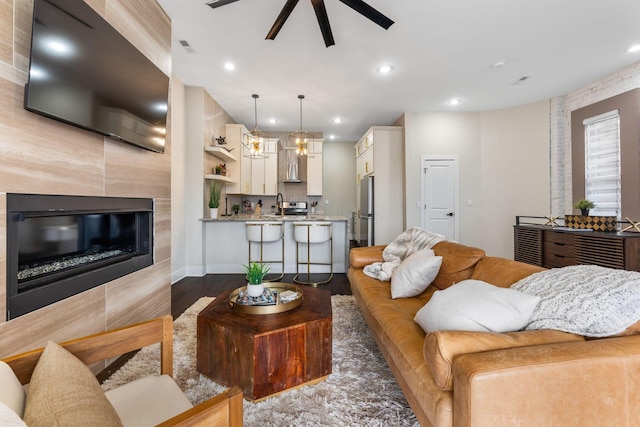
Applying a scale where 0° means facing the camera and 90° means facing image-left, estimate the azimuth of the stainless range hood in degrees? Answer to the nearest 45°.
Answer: approximately 0°

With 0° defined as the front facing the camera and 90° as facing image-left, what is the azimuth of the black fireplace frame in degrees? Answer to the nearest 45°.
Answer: approximately 315°

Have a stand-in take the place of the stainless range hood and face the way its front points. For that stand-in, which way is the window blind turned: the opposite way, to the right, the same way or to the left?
to the right

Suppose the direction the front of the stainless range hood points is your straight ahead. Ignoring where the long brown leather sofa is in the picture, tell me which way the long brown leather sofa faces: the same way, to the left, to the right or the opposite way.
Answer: to the right

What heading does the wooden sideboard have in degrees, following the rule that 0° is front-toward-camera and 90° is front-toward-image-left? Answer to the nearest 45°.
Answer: approximately 45°
